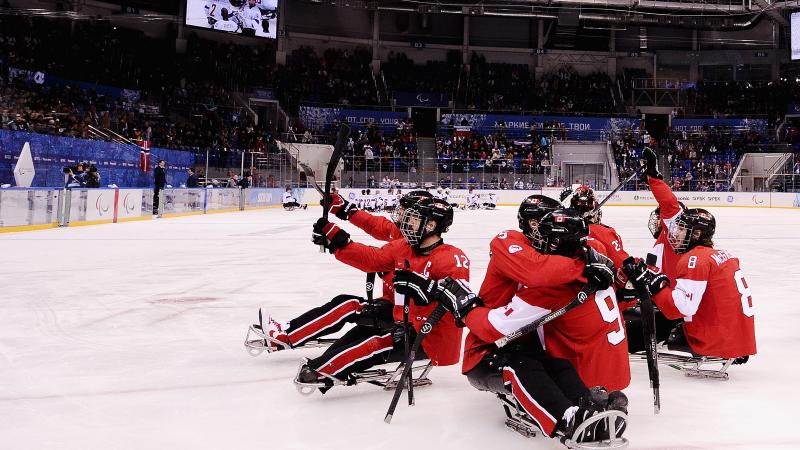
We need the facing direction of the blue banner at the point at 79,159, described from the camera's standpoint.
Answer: facing the viewer and to the right of the viewer

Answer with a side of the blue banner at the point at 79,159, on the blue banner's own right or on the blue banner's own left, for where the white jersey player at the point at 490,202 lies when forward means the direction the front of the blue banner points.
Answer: on the blue banner's own left

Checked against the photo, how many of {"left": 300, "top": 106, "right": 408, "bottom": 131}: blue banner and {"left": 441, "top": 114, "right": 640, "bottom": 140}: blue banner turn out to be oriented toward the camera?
2

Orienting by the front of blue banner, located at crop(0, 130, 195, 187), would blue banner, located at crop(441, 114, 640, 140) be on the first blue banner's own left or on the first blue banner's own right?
on the first blue banner's own left

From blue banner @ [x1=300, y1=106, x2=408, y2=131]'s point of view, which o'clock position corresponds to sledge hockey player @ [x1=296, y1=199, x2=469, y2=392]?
The sledge hockey player is roughly at 12 o'clock from the blue banner.

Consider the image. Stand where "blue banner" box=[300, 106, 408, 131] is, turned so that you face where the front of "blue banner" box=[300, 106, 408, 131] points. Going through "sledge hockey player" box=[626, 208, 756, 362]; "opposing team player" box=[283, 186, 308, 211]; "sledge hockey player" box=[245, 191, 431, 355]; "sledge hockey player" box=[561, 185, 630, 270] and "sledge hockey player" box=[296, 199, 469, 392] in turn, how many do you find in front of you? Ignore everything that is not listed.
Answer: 5

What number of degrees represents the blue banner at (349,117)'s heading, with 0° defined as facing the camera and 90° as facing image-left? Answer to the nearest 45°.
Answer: approximately 0°

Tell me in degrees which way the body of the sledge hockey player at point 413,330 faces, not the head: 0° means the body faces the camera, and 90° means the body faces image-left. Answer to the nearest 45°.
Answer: approximately 45°
